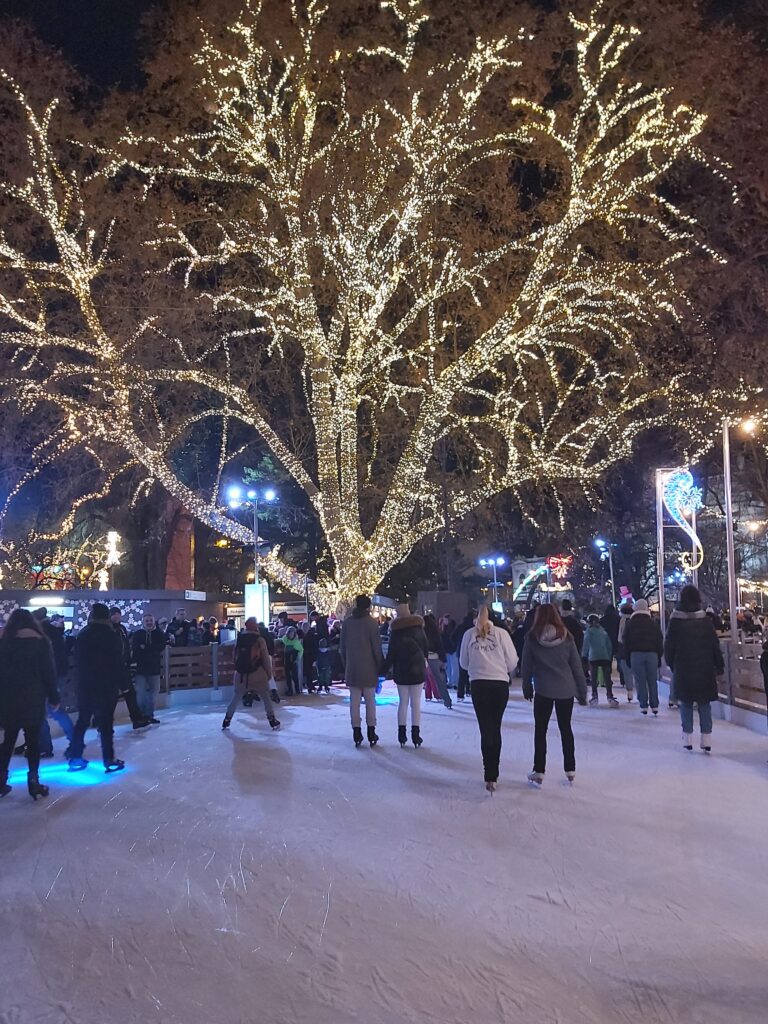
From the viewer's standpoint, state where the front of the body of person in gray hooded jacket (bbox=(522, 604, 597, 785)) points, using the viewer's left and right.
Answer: facing away from the viewer

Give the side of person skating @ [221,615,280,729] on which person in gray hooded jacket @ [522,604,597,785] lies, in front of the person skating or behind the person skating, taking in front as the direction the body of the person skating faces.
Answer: behind

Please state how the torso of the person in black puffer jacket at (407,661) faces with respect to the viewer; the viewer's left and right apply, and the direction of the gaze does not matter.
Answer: facing away from the viewer

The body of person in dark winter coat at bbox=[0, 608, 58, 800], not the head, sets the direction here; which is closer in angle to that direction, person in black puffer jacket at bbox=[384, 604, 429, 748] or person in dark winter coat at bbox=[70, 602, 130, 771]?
the person in dark winter coat

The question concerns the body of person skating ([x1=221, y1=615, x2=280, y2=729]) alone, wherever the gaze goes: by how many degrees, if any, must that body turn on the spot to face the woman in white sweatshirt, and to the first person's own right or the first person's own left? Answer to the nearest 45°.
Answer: approximately 135° to the first person's own right

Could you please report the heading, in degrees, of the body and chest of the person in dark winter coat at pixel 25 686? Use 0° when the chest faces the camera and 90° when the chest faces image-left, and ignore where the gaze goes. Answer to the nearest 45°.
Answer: approximately 180°

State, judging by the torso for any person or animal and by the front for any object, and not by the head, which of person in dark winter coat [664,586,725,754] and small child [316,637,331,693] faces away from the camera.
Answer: the person in dark winter coat

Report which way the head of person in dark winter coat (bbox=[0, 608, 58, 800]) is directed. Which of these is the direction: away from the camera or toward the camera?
away from the camera

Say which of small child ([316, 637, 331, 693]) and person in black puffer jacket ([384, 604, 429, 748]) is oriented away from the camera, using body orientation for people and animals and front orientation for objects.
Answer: the person in black puffer jacket

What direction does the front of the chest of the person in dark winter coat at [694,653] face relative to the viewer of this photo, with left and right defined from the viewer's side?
facing away from the viewer

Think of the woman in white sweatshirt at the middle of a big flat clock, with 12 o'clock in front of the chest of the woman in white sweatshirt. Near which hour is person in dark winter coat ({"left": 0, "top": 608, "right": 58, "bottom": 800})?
The person in dark winter coat is roughly at 9 o'clock from the woman in white sweatshirt.
